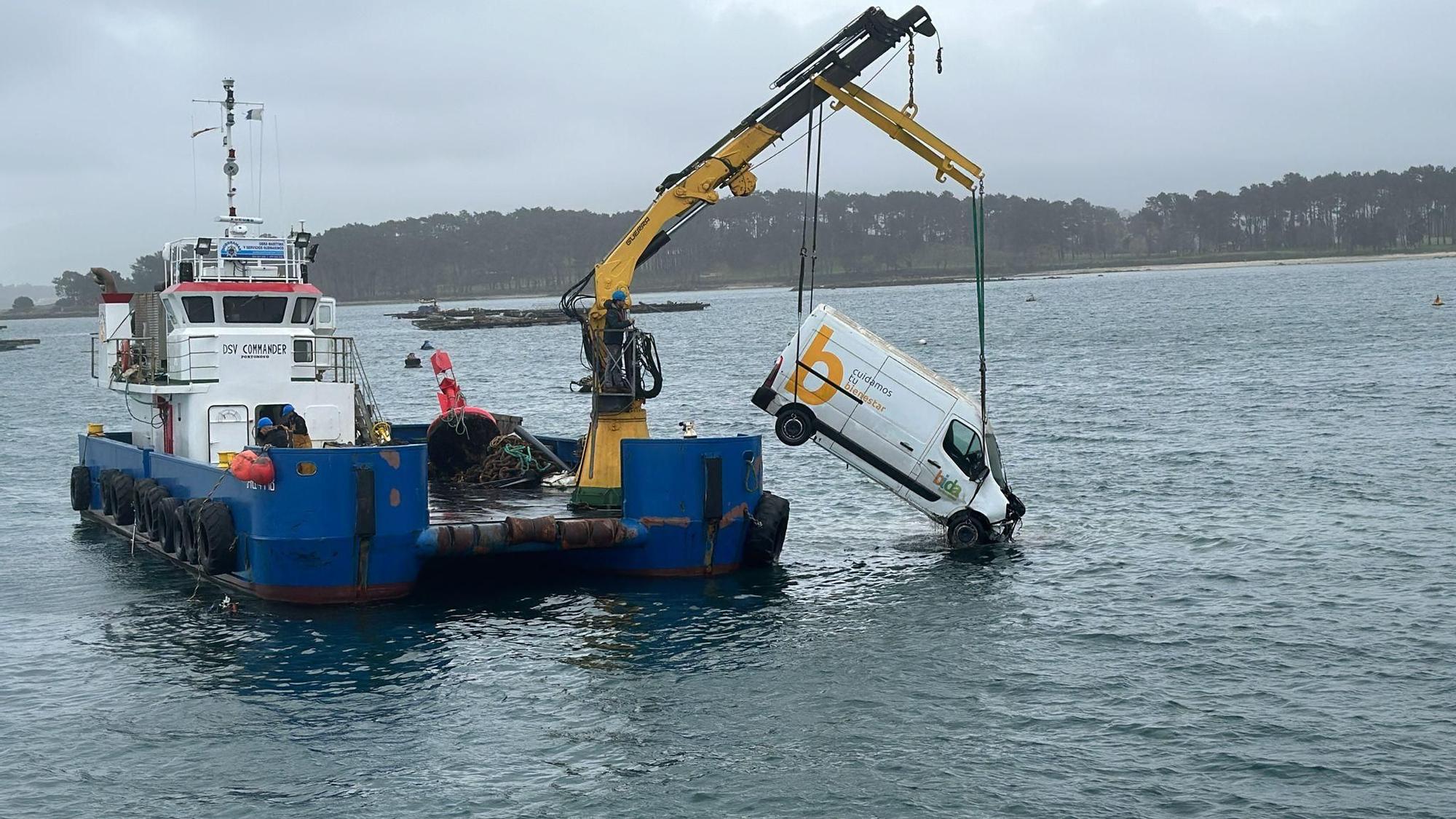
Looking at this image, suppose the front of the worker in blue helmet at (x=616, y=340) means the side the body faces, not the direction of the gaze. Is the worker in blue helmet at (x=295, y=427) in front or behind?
behind

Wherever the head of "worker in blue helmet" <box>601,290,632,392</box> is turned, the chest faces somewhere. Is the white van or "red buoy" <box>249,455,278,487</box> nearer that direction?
the white van

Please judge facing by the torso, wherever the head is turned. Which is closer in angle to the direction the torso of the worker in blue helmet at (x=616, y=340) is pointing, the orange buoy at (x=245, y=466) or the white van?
the white van

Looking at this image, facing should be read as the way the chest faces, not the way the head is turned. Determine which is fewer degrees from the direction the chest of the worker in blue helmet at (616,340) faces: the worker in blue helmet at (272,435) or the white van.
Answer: the white van

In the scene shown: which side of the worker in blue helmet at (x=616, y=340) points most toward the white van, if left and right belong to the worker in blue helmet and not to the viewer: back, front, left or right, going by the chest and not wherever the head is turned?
front

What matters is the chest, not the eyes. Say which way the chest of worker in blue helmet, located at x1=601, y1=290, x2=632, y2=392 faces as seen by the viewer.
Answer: to the viewer's right

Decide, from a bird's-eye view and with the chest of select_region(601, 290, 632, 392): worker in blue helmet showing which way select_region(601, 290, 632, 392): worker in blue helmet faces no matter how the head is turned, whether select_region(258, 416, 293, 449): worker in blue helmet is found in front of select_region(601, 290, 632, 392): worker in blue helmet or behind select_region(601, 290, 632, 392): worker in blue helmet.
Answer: behind
